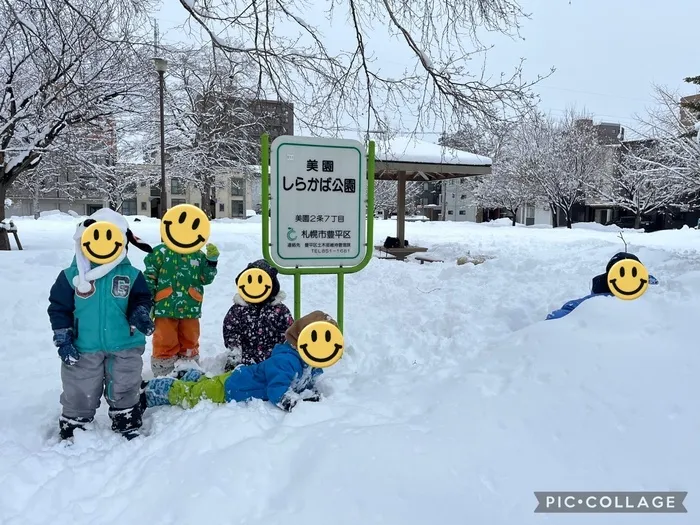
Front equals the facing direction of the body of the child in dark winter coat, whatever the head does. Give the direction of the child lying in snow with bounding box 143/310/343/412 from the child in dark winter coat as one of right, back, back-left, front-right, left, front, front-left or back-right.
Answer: front

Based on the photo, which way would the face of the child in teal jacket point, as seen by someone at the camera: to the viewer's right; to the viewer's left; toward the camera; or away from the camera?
toward the camera

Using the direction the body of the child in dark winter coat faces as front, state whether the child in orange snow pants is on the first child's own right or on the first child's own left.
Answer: on the first child's own right

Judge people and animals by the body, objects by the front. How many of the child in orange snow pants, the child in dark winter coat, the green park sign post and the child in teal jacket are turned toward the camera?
4

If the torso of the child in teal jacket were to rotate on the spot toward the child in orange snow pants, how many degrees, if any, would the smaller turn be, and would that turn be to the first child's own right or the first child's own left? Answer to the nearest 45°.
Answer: approximately 135° to the first child's own left

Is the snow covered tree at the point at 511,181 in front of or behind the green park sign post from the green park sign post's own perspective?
behind

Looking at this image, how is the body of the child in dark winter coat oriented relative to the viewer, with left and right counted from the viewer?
facing the viewer

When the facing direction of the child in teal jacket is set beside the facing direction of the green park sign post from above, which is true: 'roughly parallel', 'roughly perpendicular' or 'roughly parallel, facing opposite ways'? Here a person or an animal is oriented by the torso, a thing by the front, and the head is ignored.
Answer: roughly parallel

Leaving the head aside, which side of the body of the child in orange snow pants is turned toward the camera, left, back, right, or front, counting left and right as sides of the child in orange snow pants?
front

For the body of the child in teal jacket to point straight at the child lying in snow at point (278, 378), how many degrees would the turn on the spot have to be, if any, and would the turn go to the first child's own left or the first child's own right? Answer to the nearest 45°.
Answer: approximately 90° to the first child's own left

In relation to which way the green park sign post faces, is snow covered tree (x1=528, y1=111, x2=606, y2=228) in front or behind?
behind
